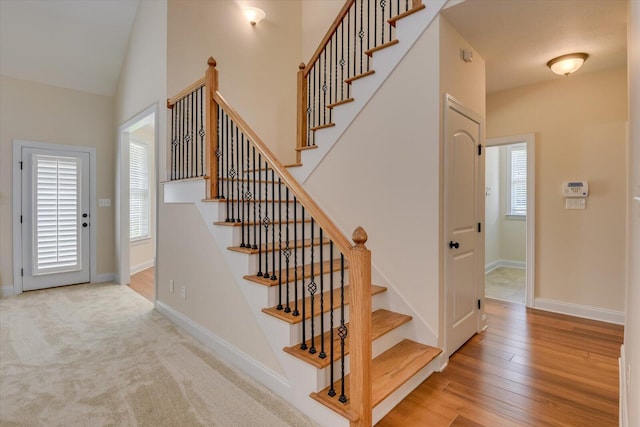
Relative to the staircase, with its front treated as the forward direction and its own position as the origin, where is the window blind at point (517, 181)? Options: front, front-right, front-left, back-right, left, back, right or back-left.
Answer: left

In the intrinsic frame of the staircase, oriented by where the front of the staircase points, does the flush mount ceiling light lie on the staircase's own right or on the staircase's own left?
on the staircase's own left

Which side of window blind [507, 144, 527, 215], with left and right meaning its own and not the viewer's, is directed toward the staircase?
front

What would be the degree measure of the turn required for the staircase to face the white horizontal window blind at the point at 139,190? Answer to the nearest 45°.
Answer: approximately 180°

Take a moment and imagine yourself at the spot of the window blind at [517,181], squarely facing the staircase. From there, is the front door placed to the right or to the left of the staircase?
right

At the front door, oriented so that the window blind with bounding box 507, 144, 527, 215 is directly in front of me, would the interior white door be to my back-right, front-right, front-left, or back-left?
front-right

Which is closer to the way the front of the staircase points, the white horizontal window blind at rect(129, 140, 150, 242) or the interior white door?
the interior white door

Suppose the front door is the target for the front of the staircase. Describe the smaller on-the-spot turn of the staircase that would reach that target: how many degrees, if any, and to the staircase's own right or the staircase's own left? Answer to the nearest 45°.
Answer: approximately 180°

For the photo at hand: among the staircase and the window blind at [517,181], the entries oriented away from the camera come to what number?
0

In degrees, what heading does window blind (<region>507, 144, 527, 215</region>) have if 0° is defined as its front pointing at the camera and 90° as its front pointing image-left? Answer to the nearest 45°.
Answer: approximately 0°

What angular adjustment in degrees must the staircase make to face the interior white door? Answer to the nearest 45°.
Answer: approximately 45° to its left

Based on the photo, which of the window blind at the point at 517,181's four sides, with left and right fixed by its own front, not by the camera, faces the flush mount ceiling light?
front
